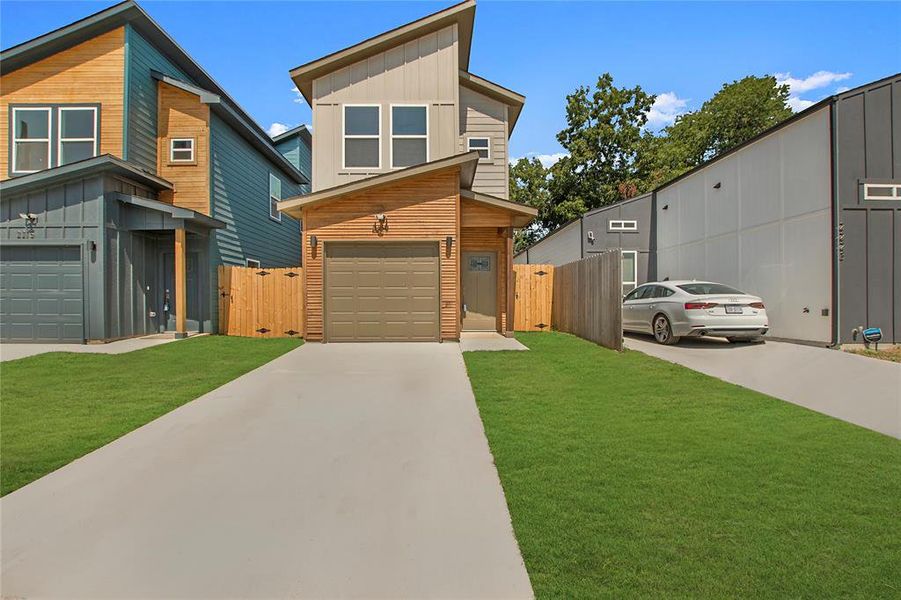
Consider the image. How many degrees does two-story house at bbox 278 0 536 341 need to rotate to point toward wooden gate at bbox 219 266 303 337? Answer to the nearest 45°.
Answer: approximately 90° to its right

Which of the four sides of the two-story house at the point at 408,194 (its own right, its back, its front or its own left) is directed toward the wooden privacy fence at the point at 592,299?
left

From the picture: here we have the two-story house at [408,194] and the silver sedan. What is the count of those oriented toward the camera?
1

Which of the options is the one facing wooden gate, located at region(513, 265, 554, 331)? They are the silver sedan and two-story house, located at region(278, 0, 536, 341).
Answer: the silver sedan

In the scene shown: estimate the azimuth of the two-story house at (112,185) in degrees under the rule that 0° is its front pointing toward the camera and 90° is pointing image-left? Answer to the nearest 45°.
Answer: approximately 0°

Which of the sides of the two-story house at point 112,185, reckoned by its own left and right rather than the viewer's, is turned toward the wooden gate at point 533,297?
left

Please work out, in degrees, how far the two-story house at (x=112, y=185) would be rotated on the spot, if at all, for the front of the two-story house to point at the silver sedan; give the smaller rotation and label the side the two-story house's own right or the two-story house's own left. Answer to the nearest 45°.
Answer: approximately 45° to the two-story house's own left

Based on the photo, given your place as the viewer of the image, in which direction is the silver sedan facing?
facing away from the viewer and to the left of the viewer

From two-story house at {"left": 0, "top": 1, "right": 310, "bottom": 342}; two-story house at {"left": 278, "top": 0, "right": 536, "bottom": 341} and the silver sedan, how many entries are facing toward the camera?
2
